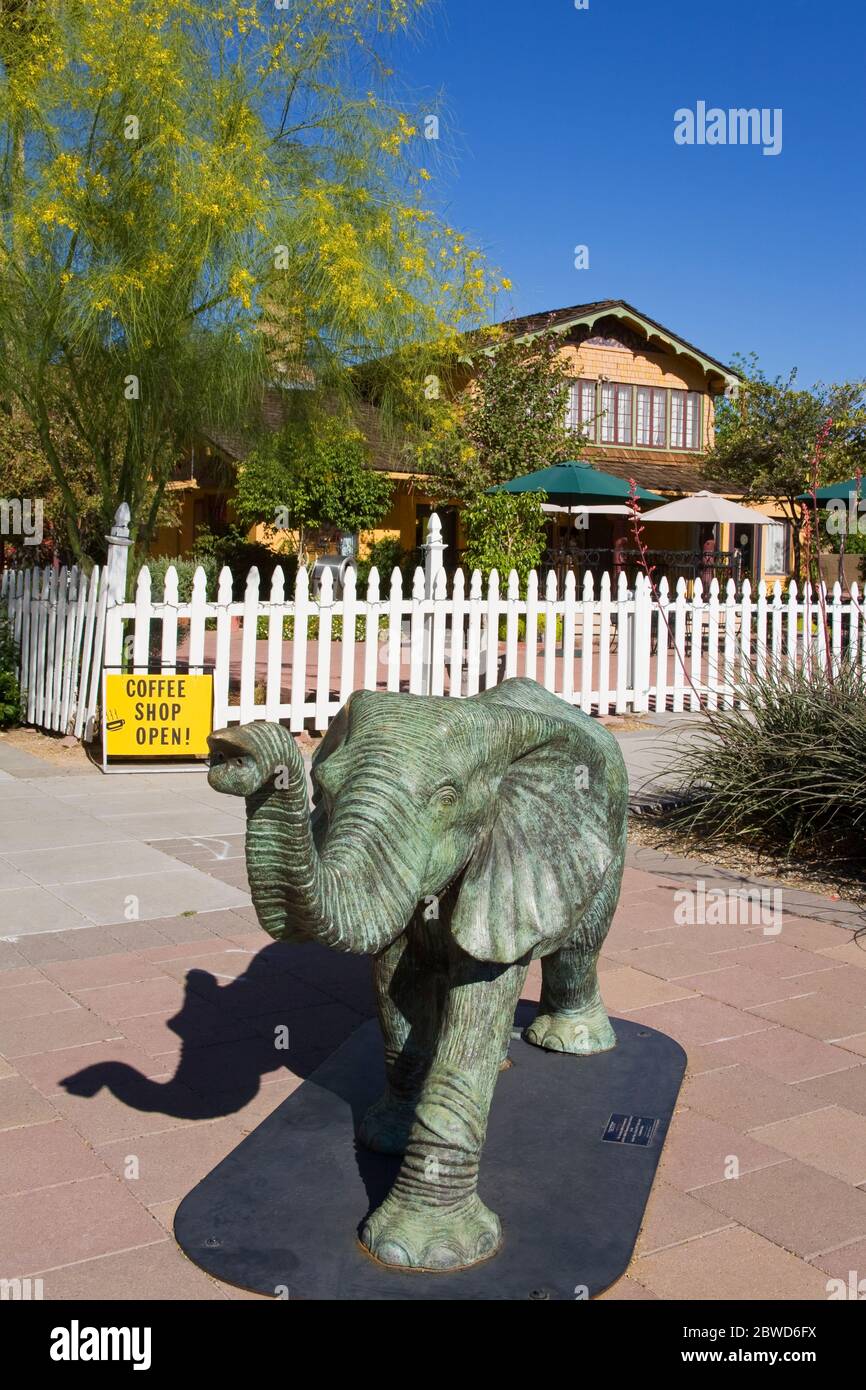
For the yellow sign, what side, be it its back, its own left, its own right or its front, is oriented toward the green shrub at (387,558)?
back

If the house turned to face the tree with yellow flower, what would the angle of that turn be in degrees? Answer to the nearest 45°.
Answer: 0° — it already faces it

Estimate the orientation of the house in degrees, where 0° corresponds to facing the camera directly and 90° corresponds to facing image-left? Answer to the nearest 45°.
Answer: approximately 0°

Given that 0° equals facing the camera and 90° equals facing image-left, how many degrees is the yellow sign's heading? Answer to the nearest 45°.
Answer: approximately 0°

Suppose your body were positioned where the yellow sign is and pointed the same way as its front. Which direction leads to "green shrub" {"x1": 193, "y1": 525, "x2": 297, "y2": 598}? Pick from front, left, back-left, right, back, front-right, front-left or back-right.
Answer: back

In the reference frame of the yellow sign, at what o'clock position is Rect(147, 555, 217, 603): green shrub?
The green shrub is roughly at 6 o'clock from the yellow sign.

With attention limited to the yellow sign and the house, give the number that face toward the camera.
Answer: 2
